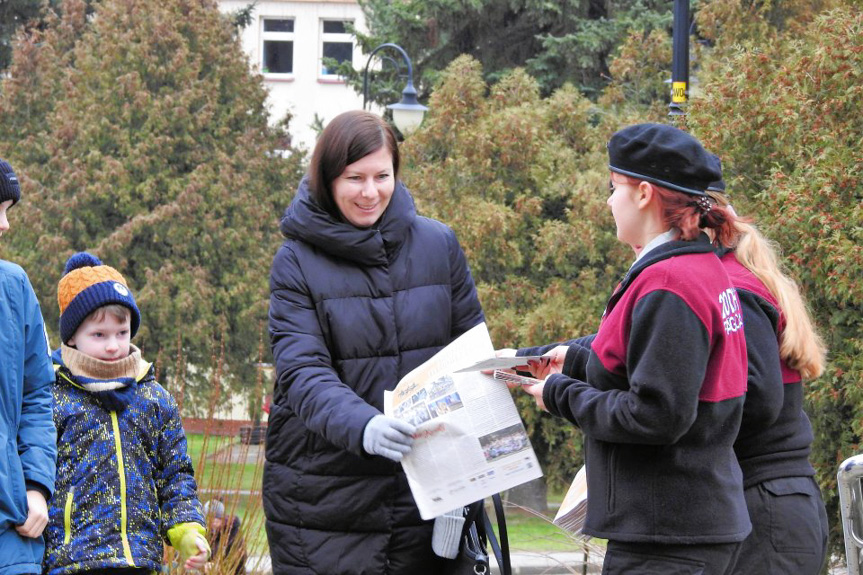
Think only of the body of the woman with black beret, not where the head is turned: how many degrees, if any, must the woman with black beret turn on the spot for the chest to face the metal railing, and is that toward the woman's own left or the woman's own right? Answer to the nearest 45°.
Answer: approximately 135° to the woman's own right

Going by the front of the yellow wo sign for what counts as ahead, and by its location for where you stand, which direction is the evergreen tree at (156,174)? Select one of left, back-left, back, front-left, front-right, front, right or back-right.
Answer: back-right

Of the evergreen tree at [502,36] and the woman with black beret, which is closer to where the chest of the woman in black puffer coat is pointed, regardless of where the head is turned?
the woman with black beret

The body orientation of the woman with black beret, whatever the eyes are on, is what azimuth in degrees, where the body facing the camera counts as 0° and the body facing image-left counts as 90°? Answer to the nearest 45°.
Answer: approximately 90°

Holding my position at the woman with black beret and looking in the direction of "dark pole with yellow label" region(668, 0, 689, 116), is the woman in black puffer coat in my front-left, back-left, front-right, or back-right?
front-left

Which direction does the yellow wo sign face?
toward the camera

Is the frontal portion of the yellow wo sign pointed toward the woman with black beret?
yes

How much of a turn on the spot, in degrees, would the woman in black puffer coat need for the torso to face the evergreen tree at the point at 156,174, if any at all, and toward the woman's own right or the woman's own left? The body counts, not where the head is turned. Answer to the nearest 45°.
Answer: approximately 135° to the woman's own left

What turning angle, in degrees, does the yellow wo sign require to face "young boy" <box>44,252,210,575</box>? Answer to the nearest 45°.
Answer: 0° — it already faces them

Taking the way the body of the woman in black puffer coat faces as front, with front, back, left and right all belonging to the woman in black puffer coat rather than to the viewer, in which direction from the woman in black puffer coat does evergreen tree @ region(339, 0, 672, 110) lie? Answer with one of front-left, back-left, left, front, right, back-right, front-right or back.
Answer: back-left

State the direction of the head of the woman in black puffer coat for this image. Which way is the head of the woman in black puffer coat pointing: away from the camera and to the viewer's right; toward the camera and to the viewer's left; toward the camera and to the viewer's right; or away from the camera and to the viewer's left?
toward the camera and to the viewer's right

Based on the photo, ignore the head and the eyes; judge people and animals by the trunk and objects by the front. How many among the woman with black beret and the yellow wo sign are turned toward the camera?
1
